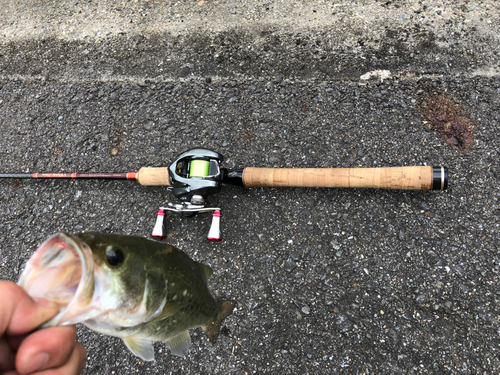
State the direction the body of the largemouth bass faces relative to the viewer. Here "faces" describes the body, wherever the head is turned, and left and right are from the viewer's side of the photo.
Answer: facing the viewer and to the left of the viewer

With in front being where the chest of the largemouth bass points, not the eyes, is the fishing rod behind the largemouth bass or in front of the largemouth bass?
behind
